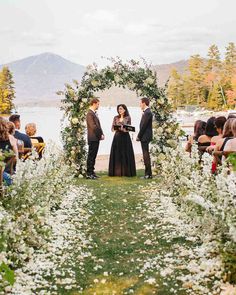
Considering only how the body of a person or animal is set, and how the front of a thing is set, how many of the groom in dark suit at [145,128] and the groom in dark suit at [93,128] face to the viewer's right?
1

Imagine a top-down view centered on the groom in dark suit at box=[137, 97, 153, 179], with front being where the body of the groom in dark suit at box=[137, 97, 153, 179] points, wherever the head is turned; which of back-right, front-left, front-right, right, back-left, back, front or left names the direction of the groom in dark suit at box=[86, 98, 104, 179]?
front

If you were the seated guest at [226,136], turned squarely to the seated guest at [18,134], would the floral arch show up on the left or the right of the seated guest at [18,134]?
right

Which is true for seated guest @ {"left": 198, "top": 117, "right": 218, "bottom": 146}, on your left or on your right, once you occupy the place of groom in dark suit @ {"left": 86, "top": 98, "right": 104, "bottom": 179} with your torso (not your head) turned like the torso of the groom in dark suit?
on your right

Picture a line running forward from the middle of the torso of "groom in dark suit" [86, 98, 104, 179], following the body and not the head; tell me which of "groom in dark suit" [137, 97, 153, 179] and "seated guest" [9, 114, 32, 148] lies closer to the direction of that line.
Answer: the groom in dark suit

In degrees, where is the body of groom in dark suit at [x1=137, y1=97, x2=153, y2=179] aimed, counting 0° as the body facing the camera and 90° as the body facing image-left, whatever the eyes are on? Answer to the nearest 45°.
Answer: approximately 90°

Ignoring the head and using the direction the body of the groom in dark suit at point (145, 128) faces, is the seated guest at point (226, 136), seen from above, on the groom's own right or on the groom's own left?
on the groom's own left

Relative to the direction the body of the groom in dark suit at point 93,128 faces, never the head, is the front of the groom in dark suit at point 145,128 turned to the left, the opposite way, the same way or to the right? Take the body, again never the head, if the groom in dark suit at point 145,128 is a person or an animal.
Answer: the opposite way

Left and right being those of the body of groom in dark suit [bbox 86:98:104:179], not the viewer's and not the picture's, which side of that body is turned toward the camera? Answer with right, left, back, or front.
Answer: right

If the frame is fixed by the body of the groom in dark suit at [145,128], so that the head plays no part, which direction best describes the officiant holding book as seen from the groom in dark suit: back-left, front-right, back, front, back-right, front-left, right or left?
front-right
